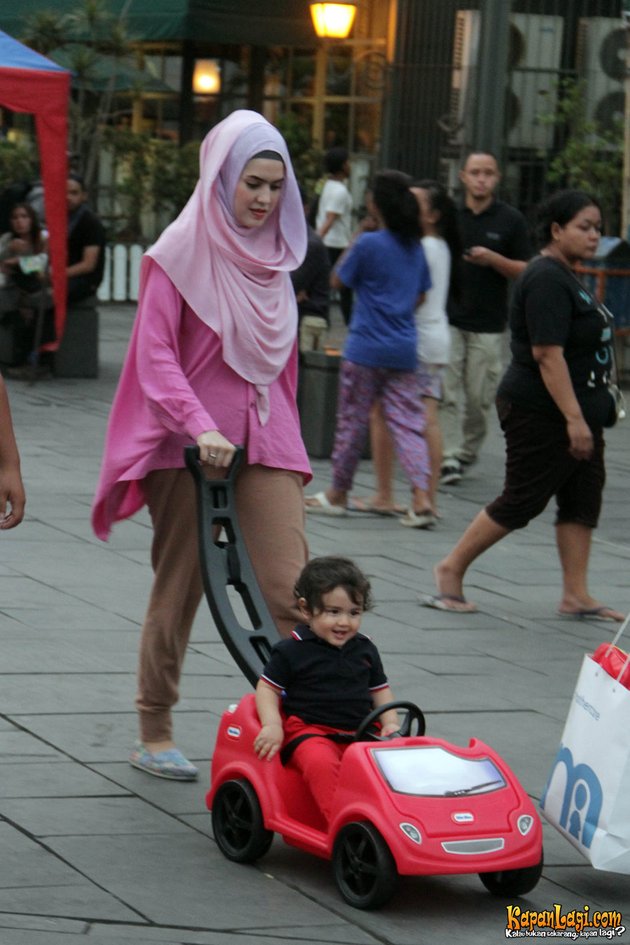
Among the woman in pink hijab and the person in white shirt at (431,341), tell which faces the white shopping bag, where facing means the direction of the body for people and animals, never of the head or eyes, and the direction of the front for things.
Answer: the woman in pink hijab

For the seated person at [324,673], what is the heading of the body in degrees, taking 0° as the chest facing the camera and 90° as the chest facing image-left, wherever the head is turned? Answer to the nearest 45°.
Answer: approximately 315°

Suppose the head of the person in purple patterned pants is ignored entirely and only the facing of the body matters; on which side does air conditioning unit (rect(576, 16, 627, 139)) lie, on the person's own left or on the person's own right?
on the person's own right

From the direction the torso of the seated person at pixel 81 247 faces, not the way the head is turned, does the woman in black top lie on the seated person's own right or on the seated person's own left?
on the seated person's own left

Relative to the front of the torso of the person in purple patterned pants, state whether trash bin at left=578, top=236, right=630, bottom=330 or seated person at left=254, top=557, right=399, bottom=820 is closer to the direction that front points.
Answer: the trash bin

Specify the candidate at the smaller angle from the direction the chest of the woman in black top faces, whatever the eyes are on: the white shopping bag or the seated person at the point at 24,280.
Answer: the white shopping bag

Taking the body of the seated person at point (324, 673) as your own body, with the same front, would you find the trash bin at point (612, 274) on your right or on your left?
on your left
